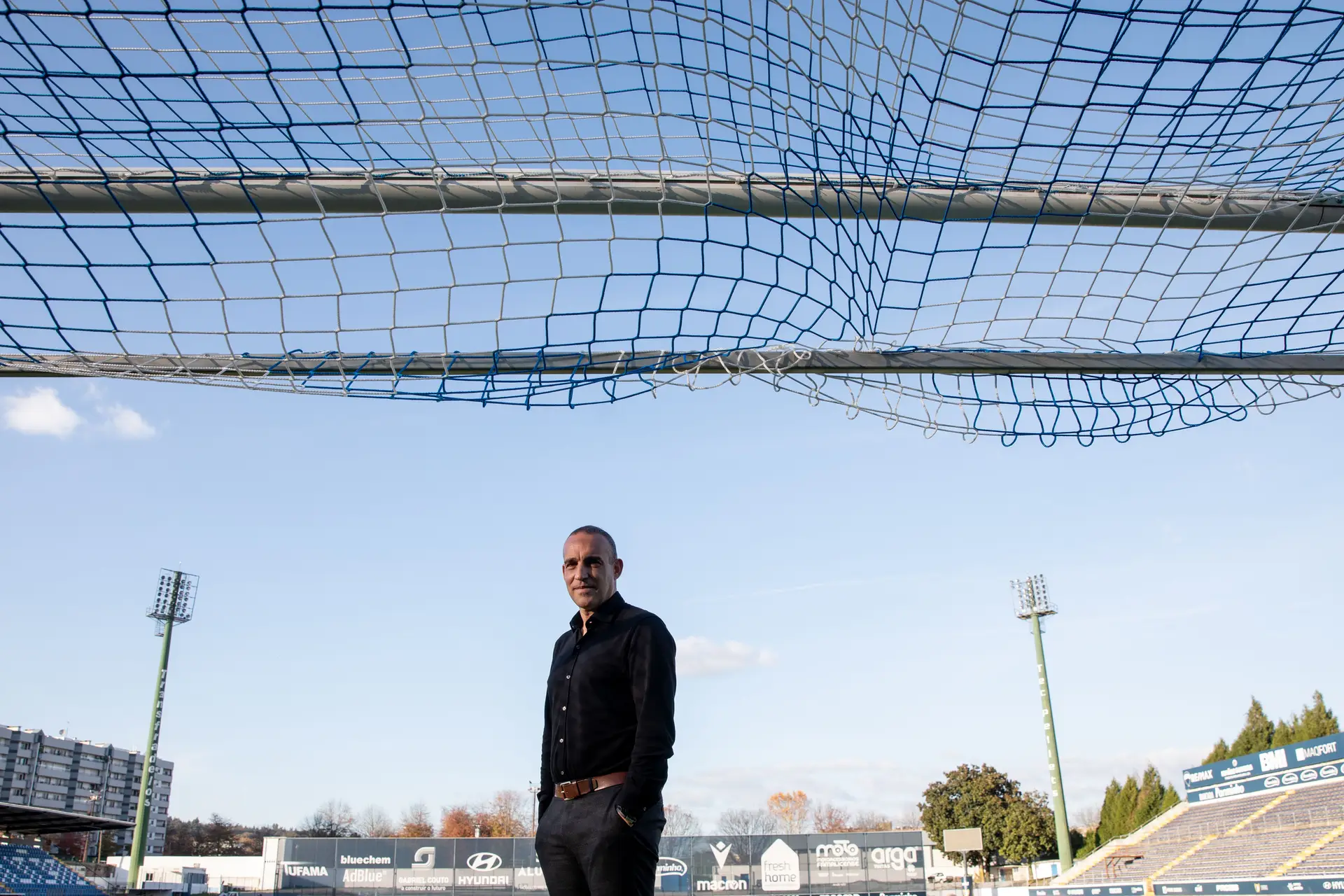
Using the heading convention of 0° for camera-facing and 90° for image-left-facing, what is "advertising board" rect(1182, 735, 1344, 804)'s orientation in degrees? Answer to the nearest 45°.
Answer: approximately 45°

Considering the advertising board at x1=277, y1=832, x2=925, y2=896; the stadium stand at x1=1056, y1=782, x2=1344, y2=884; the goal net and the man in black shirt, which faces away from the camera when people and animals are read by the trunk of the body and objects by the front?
the goal net

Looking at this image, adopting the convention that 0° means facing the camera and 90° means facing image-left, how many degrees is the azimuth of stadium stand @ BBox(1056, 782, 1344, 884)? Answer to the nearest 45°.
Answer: approximately 45°

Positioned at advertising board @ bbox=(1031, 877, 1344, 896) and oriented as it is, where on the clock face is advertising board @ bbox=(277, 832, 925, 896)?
advertising board @ bbox=(277, 832, 925, 896) is roughly at 2 o'clock from advertising board @ bbox=(1031, 877, 1344, 896).

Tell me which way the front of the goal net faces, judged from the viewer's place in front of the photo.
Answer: facing away from the viewer

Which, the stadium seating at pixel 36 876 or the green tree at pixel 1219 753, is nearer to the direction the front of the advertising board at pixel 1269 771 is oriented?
the stadium seating

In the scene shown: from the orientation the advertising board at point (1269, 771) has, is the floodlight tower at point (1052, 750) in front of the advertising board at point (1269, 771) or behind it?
in front

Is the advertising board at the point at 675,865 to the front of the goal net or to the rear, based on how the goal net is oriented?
to the front

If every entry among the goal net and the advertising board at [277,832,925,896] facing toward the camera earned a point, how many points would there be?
1

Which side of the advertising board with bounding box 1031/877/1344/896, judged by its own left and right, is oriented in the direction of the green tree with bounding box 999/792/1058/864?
right

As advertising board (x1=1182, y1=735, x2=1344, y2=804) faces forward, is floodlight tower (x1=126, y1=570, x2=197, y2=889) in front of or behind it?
in front

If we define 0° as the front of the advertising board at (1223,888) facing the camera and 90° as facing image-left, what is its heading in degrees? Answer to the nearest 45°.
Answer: approximately 45°

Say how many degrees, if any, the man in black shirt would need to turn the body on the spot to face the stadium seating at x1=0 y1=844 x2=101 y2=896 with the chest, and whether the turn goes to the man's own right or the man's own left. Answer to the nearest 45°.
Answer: approximately 90° to the man's own right
